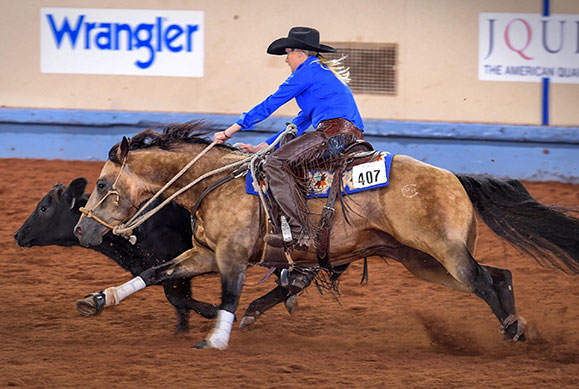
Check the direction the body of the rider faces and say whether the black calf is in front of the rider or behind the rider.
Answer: in front

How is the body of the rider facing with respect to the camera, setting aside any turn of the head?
to the viewer's left

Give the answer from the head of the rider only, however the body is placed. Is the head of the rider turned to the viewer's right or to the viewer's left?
to the viewer's left

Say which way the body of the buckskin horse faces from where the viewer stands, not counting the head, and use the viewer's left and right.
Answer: facing to the left of the viewer

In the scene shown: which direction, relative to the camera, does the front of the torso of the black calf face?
to the viewer's left

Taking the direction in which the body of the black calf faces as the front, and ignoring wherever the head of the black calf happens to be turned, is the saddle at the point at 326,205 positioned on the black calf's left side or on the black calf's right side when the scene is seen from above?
on the black calf's left side

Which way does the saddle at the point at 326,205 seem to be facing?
to the viewer's left

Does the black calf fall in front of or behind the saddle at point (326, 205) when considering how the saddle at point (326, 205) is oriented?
in front
